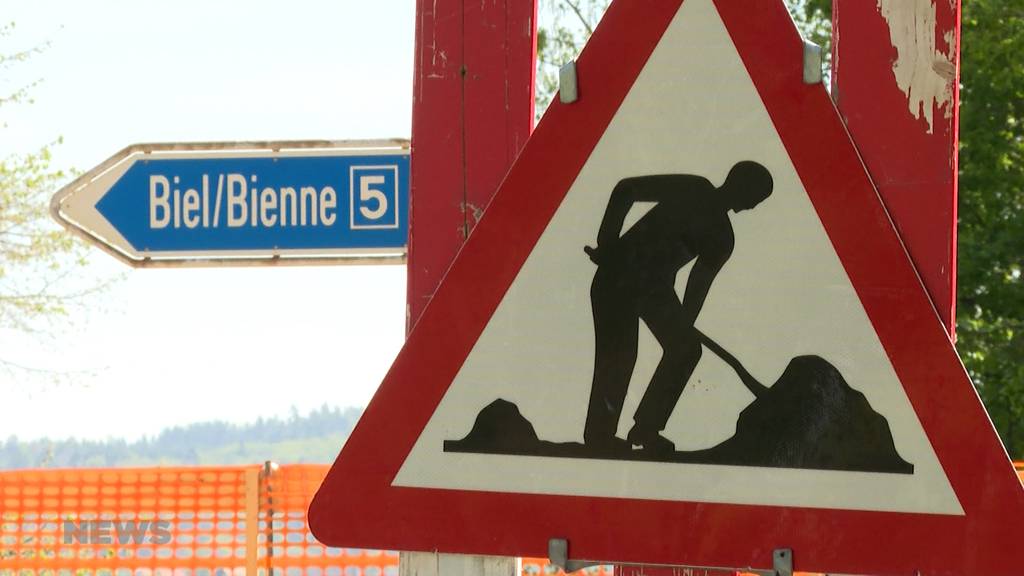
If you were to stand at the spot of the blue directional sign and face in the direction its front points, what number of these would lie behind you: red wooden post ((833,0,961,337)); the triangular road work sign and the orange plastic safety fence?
1

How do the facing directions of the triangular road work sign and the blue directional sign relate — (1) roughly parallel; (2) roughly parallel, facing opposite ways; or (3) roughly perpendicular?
roughly parallel

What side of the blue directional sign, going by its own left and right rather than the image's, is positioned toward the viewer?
front

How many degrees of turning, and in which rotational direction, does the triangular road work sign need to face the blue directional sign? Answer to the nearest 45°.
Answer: approximately 135° to its right

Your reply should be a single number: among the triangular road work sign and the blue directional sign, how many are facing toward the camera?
2

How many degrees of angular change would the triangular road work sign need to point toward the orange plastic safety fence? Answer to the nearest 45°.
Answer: approximately 135° to its right

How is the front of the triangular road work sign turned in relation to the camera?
facing the viewer

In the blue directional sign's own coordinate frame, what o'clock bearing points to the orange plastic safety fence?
The orange plastic safety fence is roughly at 6 o'clock from the blue directional sign.

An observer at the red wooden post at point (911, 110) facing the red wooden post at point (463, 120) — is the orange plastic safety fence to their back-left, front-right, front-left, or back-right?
front-right
